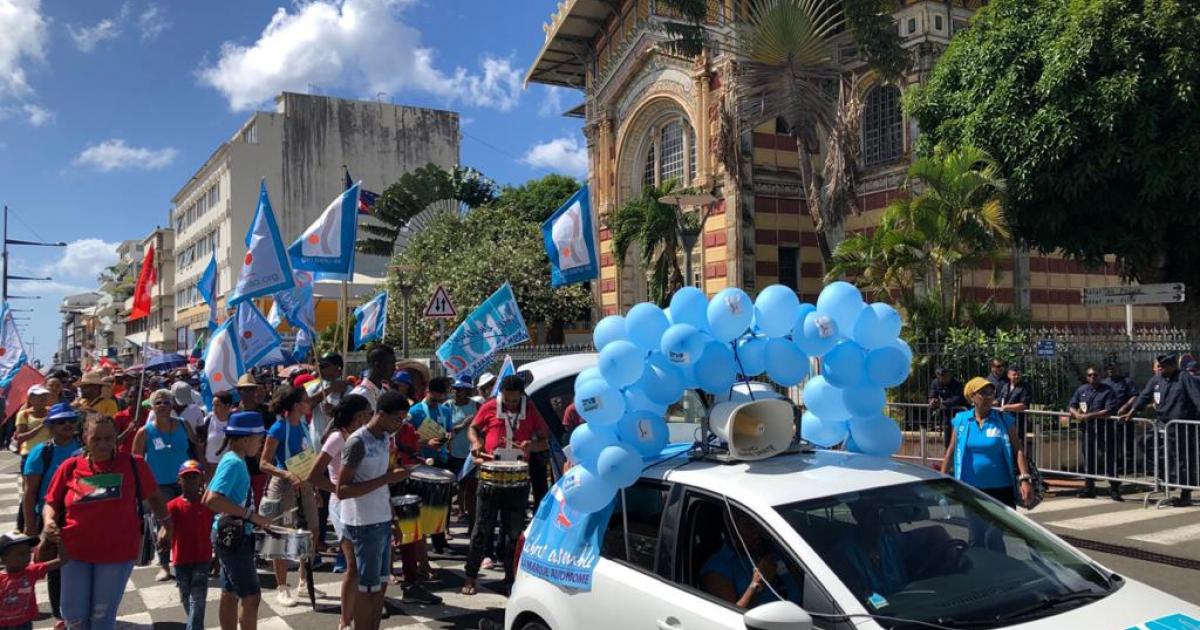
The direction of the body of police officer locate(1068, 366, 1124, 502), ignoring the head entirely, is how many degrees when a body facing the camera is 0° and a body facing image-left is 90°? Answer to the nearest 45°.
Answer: approximately 0°

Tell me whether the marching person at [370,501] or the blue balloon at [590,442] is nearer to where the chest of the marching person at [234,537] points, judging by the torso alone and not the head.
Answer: the marching person

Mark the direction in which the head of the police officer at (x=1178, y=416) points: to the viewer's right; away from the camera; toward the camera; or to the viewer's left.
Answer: to the viewer's left

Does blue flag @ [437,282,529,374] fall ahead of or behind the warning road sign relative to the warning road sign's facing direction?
ahead

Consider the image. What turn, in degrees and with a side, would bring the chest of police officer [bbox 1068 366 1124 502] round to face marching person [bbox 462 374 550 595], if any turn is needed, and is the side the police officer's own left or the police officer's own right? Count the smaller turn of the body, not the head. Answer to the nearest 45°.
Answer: approximately 45° to the police officer's own right

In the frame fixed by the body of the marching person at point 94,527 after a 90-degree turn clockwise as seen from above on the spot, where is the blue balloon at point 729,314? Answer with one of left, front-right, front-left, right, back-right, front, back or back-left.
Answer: back-left

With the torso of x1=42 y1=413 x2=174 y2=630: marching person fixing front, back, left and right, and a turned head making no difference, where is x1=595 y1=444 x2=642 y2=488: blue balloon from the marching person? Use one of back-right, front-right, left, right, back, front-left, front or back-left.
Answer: front-left

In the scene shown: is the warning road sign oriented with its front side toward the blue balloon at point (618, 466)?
yes

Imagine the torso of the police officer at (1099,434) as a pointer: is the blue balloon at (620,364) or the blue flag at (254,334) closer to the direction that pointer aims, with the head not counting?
the blue balloon

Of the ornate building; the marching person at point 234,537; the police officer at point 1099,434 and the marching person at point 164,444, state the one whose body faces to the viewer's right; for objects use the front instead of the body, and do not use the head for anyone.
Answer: the marching person at point 234,537

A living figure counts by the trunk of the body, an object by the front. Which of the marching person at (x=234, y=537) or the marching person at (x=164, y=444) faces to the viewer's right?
the marching person at (x=234, y=537)

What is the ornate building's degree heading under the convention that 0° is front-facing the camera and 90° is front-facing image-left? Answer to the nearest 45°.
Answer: approximately 45°

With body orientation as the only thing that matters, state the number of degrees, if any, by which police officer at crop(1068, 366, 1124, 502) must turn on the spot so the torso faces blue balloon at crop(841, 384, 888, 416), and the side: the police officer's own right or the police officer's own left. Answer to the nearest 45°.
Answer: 0° — they already face it

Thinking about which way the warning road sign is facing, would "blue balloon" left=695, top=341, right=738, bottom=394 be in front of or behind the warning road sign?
in front

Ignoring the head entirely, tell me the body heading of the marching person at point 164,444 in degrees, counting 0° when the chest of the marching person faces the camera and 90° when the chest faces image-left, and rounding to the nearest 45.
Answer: approximately 0°

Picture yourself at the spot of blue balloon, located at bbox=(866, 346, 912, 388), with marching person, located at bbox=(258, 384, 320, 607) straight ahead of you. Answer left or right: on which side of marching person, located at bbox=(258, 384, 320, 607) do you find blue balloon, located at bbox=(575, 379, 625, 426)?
left
